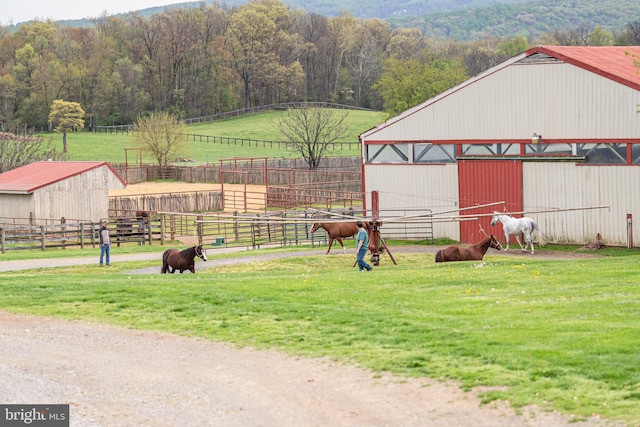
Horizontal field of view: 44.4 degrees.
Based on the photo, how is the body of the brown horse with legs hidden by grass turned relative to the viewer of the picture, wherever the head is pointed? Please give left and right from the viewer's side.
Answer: facing to the right of the viewer

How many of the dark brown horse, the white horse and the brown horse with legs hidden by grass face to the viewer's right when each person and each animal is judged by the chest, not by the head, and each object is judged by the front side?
2

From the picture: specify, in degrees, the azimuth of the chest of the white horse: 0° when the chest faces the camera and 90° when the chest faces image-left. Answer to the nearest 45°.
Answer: approximately 90°

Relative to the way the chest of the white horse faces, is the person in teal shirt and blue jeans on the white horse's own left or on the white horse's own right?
on the white horse's own left

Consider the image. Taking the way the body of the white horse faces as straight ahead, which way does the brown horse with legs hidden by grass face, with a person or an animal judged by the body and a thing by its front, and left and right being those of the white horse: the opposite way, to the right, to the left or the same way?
the opposite way

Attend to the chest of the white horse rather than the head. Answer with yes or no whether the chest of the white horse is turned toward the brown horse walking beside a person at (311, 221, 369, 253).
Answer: yes

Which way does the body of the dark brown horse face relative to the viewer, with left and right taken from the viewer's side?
facing to the right of the viewer
